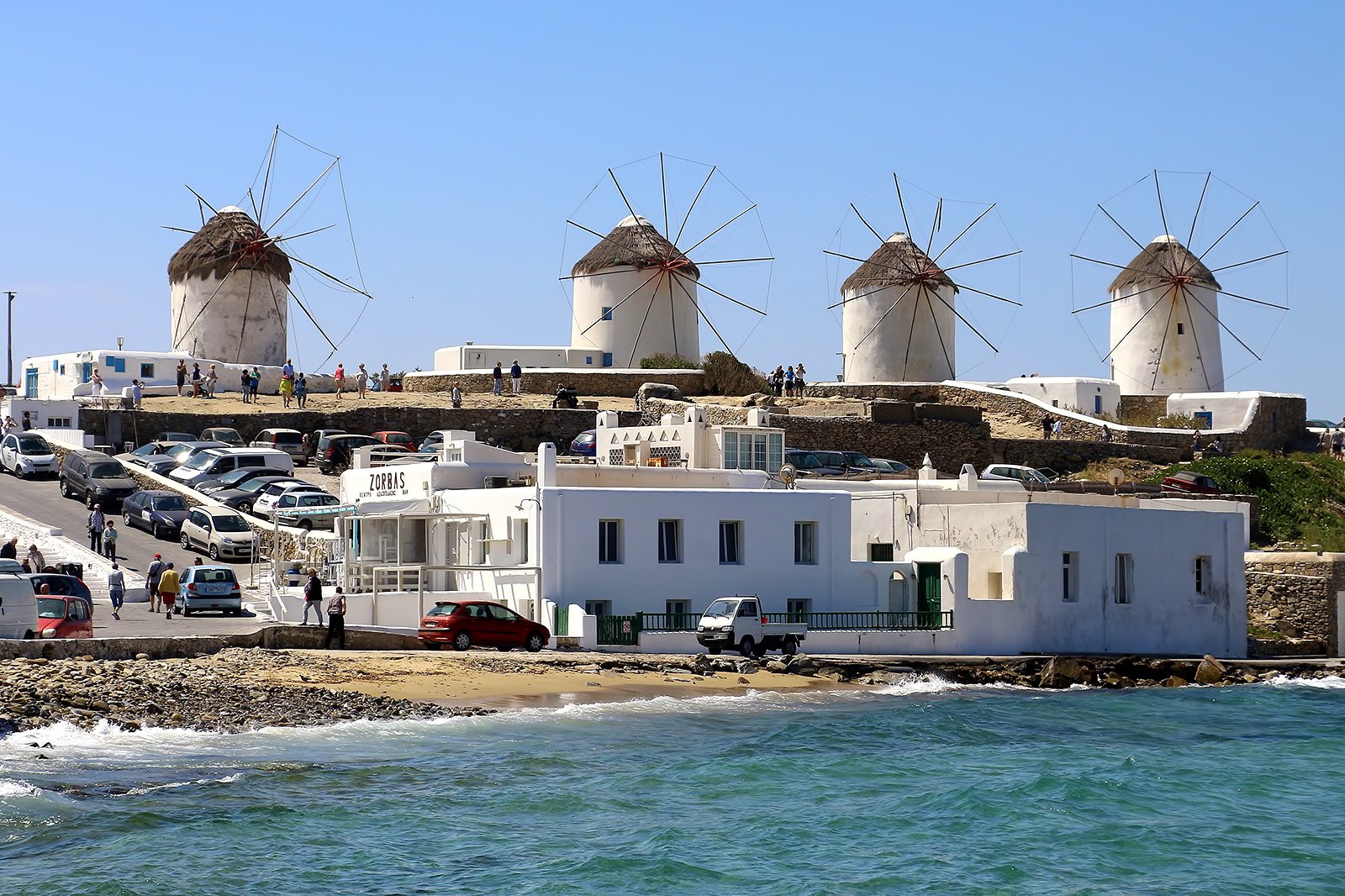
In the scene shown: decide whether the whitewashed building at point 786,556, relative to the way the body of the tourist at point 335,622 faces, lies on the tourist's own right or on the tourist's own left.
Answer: on the tourist's own right

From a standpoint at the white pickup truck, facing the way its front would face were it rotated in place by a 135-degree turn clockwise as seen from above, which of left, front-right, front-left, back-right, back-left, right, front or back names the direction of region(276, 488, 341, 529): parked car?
front-left

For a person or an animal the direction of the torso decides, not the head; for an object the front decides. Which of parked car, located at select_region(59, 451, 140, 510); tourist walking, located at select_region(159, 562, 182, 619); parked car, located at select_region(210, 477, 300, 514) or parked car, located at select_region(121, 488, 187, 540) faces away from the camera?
the tourist walking

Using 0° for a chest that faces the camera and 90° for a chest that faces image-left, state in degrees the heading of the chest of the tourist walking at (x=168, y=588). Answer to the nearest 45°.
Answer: approximately 180°

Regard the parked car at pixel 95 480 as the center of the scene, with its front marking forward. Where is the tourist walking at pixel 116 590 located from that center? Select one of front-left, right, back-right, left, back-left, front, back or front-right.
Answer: front-right

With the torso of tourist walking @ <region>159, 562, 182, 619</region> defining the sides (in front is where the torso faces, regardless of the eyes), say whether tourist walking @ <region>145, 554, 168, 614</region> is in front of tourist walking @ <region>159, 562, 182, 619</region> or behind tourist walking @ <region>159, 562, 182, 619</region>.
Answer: in front

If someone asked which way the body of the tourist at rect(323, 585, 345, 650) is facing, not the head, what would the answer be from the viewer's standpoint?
away from the camera

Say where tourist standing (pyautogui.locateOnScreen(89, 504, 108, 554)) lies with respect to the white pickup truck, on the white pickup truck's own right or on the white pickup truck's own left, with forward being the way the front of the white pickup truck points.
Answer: on the white pickup truck's own right

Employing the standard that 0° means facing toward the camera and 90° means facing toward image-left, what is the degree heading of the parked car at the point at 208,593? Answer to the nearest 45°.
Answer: approximately 180°

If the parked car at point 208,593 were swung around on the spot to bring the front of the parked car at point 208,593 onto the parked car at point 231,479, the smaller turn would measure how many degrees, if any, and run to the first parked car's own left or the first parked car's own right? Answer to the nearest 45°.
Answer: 0° — it already faces it

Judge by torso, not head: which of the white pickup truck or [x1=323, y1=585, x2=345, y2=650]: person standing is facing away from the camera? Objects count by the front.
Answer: the person standing
